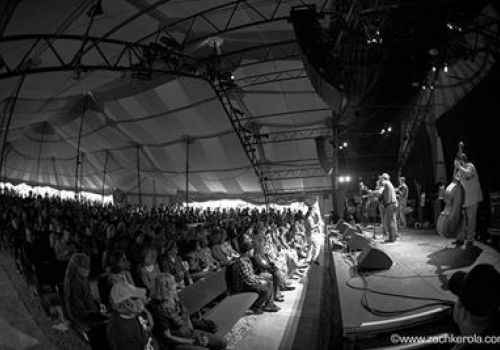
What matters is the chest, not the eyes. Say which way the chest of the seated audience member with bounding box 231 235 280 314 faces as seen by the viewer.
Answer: to the viewer's right

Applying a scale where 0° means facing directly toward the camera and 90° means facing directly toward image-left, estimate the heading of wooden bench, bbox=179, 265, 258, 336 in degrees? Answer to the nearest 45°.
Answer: approximately 315°

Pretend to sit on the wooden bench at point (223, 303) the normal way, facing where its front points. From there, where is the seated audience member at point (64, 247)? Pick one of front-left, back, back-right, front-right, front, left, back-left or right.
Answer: back

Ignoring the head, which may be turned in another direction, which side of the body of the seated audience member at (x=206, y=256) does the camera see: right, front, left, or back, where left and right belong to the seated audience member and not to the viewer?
right

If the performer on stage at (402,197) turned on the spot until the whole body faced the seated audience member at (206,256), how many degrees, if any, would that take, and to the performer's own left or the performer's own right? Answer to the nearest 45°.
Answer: approximately 45° to the performer's own left

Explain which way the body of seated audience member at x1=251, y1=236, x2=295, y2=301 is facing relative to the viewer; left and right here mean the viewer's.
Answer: facing to the right of the viewer

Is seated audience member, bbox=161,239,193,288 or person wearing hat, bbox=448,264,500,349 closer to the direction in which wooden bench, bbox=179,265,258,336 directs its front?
the person wearing hat

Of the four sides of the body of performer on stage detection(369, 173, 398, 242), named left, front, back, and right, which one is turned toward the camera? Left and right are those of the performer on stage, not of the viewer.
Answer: left

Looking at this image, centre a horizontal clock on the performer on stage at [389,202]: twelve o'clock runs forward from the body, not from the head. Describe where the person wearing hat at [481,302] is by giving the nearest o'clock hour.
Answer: The person wearing hat is roughly at 9 o'clock from the performer on stage.

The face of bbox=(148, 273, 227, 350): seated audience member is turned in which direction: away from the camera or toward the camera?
away from the camera

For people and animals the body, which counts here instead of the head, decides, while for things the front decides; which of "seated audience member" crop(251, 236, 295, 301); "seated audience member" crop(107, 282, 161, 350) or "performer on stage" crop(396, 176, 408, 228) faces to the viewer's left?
the performer on stage

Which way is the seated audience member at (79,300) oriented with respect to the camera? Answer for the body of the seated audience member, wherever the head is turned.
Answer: to the viewer's right

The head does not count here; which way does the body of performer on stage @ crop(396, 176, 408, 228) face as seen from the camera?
to the viewer's left

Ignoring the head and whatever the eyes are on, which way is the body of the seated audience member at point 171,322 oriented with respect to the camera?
to the viewer's right
